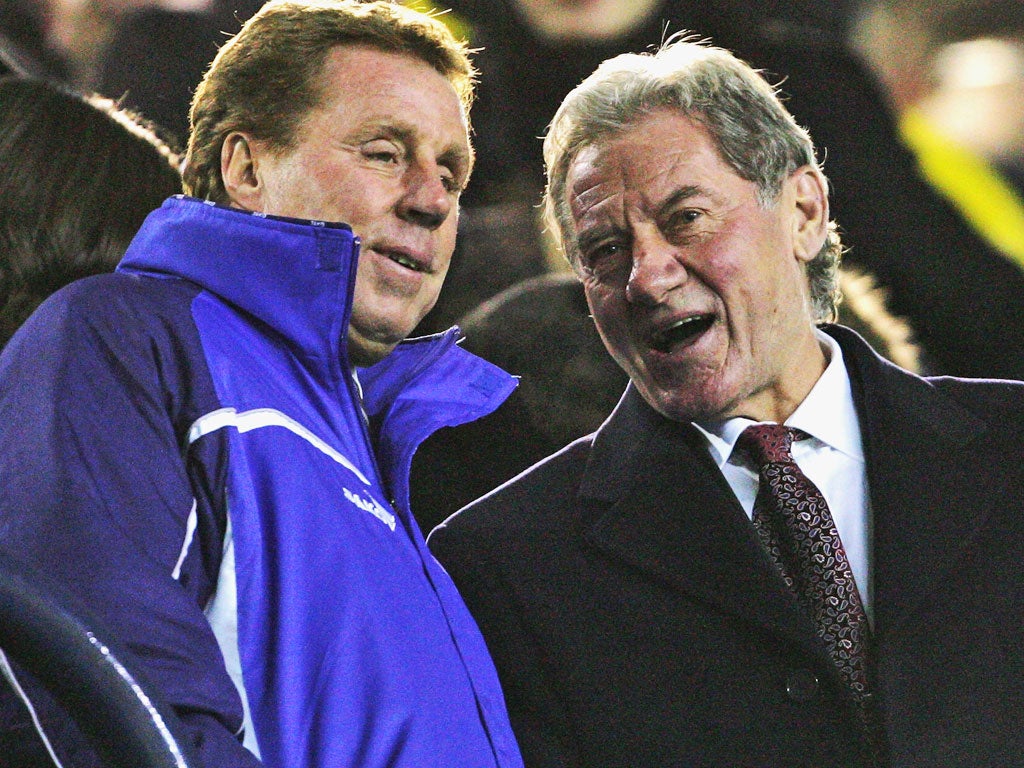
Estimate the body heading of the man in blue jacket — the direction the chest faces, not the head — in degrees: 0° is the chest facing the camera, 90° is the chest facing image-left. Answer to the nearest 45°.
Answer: approximately 315°

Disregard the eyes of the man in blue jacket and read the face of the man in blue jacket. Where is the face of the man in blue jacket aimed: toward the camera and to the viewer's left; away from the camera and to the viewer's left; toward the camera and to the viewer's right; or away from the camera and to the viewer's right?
toward the camera and to the viewer's right
